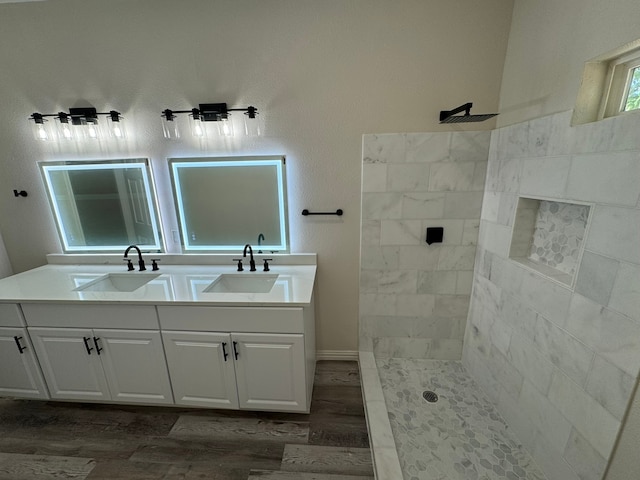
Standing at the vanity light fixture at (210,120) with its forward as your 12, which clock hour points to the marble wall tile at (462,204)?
The marble wall tile is roughly at 10 o'clock from the vanity light fixture.

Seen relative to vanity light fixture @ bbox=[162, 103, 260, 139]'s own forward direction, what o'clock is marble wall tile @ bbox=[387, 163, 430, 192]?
The marble wall tile is roughly at 10 o'clock from the vanity light fixture.

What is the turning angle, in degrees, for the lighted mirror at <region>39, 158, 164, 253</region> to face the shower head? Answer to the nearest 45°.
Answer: approximately 45° to its left

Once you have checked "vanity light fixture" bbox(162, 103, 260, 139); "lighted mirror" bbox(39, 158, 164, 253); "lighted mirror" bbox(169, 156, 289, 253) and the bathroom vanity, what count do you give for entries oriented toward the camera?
4

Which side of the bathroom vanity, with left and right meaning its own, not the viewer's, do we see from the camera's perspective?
front

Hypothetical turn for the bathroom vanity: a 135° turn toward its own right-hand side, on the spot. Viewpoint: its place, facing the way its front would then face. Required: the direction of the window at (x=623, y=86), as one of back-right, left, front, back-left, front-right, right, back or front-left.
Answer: back

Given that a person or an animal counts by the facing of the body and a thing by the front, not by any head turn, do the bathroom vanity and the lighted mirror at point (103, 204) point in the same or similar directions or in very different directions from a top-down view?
same or similar directions

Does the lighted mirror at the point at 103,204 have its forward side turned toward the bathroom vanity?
no

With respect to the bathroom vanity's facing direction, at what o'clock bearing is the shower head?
The shower head is roughly at 10 o'clock from the bathroom vanity.

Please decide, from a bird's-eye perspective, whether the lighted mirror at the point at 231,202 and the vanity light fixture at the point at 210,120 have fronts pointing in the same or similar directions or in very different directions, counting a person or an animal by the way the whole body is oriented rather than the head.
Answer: same or similar directions

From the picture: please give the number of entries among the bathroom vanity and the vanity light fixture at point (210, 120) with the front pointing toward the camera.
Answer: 2

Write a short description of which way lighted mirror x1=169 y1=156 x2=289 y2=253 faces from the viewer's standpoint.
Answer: facing the viewer

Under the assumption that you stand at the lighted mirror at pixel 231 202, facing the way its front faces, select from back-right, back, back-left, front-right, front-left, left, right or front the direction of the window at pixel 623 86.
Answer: front-left

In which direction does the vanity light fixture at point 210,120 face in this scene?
toward the camera
